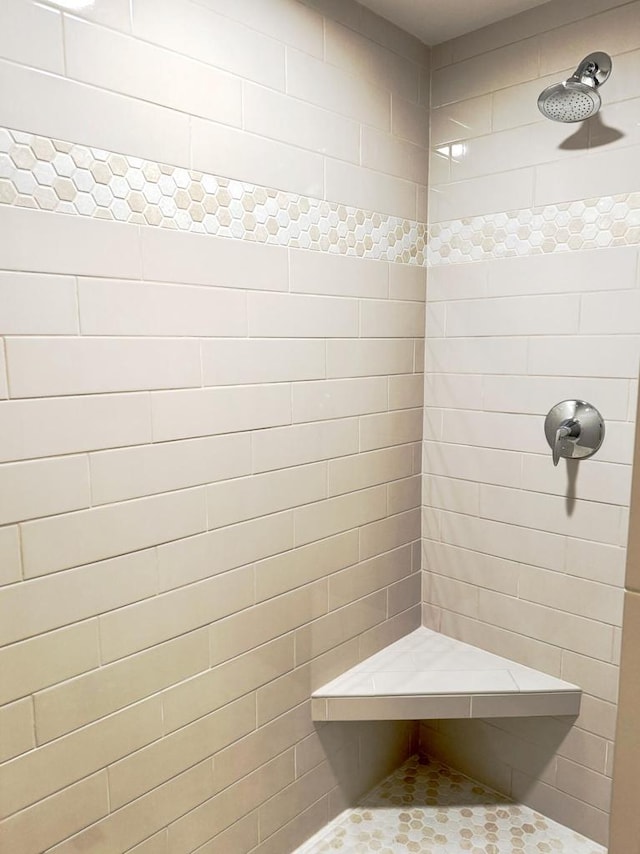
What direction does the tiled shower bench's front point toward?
toward the camera

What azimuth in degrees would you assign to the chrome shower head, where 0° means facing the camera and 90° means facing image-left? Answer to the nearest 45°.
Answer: approximately 45°

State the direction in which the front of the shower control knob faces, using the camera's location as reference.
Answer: facing the viewer and to the left of the viewer

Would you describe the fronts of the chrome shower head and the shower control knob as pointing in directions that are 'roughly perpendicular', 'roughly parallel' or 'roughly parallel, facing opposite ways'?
roughly parallel

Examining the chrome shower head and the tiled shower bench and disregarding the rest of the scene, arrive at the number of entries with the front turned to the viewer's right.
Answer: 0
